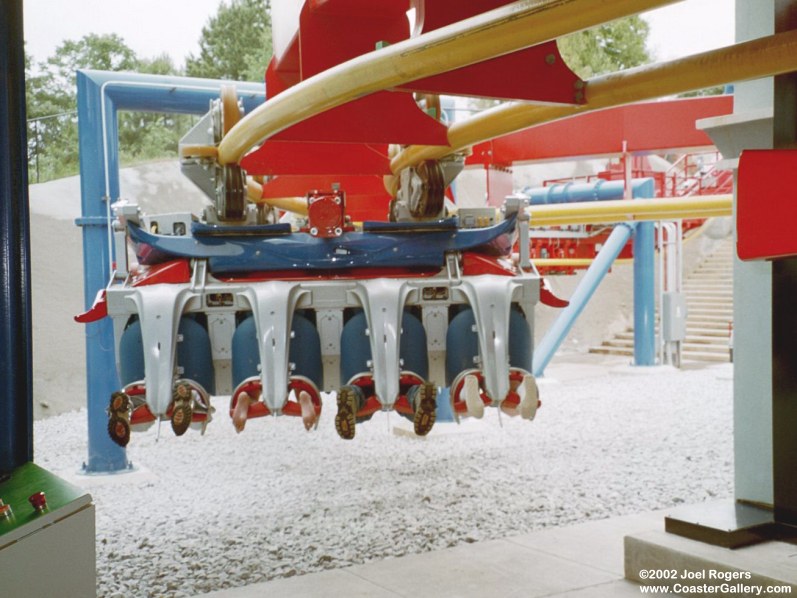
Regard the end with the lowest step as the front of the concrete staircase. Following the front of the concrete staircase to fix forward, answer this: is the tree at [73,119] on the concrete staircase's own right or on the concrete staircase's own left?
on the concrete staircase's own right

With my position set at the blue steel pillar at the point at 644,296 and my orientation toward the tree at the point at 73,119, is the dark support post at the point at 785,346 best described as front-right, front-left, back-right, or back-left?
back-left

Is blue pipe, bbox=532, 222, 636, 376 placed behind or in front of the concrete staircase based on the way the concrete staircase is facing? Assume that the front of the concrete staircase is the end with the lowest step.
in front

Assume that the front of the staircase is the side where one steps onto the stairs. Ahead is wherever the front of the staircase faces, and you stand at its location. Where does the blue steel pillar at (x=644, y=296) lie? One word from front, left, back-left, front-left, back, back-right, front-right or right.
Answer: front

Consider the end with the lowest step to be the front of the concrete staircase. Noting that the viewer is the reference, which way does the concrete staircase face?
facing the viewer

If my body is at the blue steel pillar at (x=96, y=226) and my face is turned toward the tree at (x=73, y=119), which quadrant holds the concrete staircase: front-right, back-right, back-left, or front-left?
front-right

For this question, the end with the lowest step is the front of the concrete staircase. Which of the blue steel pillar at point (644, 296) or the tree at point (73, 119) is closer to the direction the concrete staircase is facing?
the blue steel pillar

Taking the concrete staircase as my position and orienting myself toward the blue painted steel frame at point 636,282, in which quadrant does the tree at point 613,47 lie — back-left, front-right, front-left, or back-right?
back-right

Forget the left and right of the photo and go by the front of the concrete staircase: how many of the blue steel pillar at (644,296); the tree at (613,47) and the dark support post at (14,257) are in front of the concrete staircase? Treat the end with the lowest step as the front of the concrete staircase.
2

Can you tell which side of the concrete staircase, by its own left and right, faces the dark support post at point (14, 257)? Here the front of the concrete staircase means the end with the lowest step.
front

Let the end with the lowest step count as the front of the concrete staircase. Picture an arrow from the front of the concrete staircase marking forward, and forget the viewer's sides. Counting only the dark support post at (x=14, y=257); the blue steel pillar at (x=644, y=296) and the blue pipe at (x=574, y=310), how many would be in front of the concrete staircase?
3

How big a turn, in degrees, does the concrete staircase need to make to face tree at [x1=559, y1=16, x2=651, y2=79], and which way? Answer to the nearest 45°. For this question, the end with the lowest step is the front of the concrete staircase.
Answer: approximately 180°

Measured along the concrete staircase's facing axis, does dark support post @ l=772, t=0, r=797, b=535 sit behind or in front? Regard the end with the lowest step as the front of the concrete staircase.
in front
